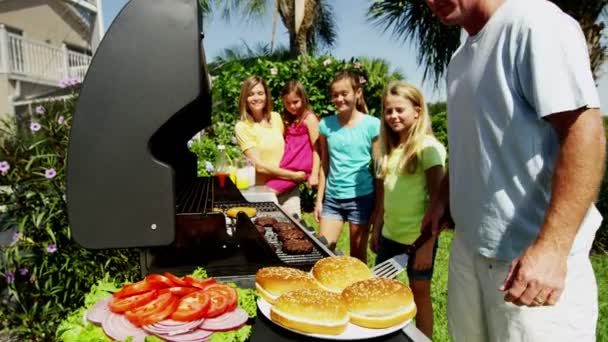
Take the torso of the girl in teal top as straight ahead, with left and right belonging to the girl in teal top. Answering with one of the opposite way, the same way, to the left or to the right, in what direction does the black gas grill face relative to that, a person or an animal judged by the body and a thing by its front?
to the left

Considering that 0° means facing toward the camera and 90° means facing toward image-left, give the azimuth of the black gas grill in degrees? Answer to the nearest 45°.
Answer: approximately 270°

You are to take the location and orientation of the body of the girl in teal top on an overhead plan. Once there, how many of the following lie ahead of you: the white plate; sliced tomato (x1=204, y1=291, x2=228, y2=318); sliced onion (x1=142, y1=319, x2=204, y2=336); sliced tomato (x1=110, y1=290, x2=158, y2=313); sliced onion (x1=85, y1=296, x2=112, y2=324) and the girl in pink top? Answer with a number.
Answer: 5

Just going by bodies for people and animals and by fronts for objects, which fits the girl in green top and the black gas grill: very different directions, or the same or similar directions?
very different directions
